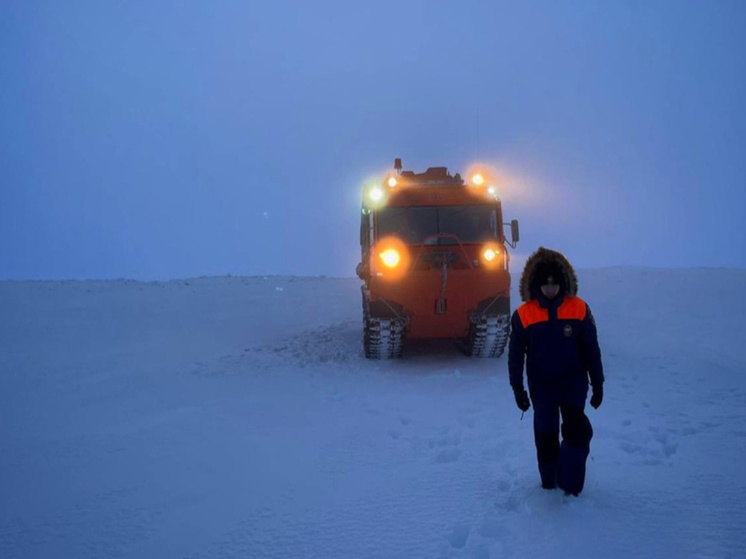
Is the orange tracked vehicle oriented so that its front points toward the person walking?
yes

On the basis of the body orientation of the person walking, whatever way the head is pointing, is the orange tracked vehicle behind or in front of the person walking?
behind

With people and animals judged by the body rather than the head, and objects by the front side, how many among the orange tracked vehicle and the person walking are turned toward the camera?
2

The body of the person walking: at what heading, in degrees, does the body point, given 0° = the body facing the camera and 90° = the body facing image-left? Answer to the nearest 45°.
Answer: approximately 0°
